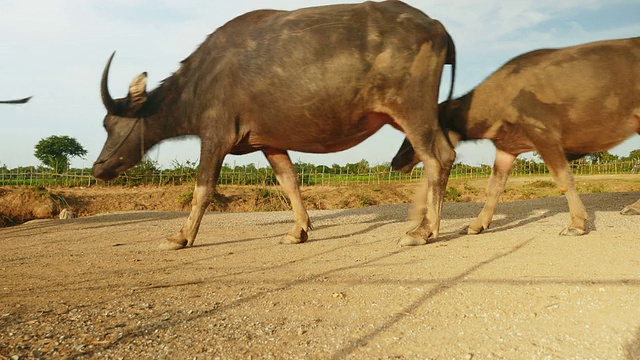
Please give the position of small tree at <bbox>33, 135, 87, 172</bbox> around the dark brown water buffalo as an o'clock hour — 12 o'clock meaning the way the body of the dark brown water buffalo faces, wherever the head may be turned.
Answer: The small tree is roughly at 2 o'clock from the dark brown water buffalo.

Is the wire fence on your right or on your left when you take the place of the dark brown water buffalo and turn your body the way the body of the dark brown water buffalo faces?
on your right

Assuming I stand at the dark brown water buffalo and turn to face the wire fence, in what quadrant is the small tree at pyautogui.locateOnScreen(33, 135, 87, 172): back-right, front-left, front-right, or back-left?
front-left

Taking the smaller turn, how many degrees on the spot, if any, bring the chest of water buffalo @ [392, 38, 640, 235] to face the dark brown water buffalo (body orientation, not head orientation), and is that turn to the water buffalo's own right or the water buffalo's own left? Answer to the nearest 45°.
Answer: approximately 45° to the water buffalo's own left

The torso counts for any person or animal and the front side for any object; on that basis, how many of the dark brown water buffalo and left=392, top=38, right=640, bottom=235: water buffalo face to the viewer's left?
2

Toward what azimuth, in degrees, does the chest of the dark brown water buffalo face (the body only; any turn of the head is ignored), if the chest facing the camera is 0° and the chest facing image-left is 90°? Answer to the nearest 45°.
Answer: approximately 90°

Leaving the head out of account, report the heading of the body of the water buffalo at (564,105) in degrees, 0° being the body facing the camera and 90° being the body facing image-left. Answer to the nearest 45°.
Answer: approximately 90°
